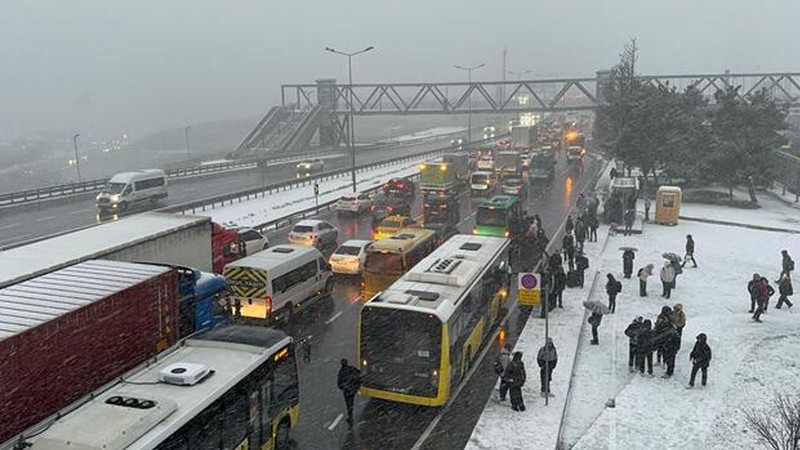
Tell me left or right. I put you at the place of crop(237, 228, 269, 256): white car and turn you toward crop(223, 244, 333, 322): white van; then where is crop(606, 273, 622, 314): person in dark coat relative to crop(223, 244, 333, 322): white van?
left

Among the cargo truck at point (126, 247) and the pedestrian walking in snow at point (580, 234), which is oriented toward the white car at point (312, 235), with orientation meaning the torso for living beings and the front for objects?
the cargo truck

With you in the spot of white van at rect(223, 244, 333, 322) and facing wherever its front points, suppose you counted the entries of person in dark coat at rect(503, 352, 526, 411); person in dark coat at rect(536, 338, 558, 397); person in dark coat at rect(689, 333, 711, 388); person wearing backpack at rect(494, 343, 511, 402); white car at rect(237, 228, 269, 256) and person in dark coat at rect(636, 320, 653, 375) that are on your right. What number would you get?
5

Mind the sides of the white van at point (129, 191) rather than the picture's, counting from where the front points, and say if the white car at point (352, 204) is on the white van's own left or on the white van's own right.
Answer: on the white van's own left

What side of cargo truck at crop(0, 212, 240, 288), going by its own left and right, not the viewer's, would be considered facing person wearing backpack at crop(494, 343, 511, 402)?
right

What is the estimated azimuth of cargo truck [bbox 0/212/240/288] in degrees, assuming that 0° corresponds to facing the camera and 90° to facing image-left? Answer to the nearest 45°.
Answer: approximately 225°

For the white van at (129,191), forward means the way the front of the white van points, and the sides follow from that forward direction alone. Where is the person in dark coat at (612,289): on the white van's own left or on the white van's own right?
on the white van's own left

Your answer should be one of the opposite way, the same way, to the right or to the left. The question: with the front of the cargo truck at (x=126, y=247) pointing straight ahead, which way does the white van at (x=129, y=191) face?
the opposite way

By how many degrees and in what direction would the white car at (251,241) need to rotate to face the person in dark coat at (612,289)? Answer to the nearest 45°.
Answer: approximately 90° to its right

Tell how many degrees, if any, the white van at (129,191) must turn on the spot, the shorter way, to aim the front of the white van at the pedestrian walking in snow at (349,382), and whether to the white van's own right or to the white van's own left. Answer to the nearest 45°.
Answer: approximately 45° to the white van's own left

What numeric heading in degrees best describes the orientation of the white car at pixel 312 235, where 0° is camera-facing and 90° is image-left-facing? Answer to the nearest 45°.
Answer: approximately 225°

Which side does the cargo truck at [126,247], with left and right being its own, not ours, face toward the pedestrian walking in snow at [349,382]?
right

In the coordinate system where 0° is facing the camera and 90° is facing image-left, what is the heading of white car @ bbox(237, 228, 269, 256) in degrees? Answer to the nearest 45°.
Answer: approximately 225°

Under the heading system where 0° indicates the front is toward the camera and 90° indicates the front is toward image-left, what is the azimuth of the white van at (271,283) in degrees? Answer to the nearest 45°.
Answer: approximately 225°

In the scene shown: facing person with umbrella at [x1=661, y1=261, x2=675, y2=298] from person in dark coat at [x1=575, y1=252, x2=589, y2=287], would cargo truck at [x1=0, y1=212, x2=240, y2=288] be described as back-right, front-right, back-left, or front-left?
back-right

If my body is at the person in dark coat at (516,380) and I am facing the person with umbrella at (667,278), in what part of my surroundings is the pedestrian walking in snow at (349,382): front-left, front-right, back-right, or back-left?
back-left
